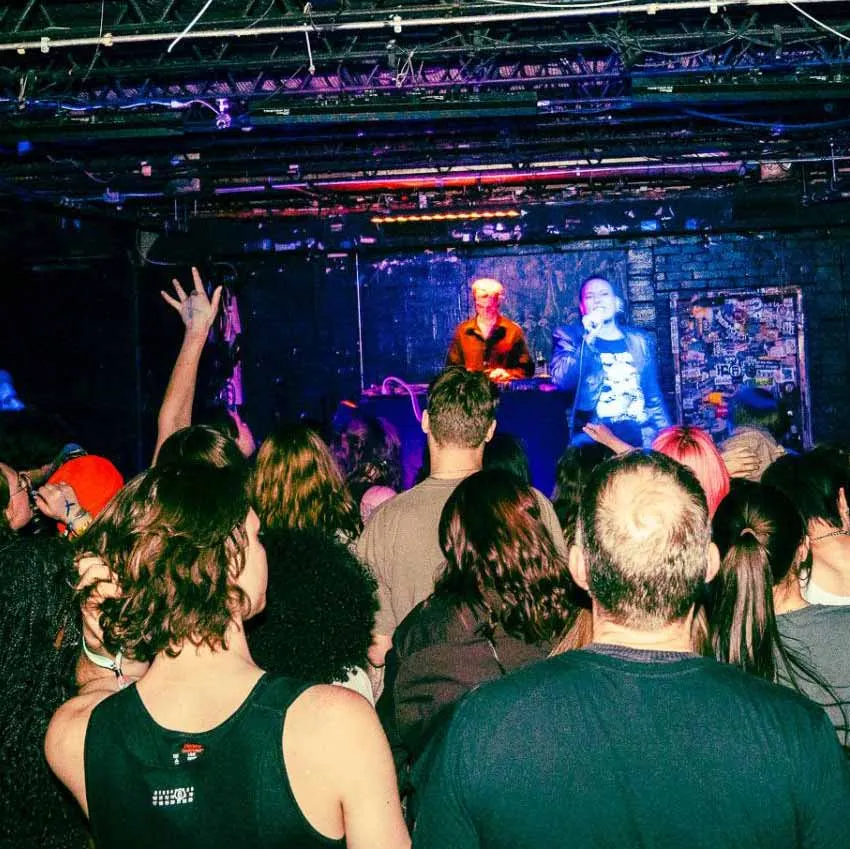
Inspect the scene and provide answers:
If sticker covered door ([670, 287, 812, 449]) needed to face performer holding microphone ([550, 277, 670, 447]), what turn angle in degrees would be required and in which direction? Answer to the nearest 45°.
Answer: approximately 90° to its right

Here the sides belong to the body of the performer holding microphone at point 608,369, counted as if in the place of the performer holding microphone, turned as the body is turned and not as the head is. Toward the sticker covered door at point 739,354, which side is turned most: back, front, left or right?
left

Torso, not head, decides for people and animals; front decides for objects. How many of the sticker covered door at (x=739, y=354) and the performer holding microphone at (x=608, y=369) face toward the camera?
2

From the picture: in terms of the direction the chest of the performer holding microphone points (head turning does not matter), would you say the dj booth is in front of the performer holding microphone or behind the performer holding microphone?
in front

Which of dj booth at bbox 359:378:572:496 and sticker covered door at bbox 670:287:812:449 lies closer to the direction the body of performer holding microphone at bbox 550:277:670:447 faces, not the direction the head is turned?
the dj booth

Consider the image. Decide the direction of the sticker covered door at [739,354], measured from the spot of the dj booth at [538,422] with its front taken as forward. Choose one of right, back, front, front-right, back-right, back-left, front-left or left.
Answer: back-left

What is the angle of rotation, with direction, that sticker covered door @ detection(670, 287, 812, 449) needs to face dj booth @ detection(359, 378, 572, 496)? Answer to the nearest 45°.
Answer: approximately 45° to its right

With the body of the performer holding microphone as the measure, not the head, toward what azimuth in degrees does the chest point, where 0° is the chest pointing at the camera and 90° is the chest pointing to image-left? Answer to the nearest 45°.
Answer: approximately 0°
